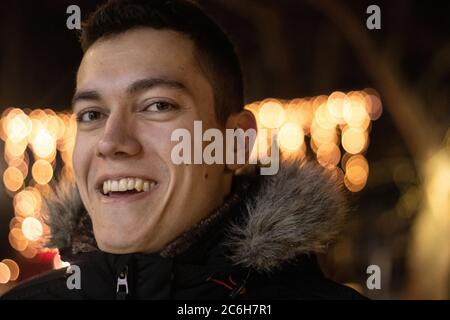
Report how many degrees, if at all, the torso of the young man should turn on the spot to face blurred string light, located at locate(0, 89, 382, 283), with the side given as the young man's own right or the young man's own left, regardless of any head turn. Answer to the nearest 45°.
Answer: approximately 135° to the young man's own right

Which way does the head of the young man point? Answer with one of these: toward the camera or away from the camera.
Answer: toward the camera

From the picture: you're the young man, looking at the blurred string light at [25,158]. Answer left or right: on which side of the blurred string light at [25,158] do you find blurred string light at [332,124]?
right

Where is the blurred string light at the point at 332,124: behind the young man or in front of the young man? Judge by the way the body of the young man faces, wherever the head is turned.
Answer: behind

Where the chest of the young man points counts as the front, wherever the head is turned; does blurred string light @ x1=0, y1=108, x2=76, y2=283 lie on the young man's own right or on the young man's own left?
on the young man's own right
